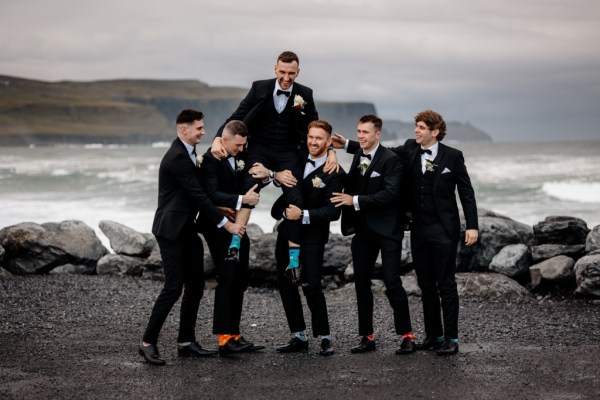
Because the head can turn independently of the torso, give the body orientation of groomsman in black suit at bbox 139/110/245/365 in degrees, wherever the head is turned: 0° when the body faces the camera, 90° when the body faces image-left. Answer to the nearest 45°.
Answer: approximately 270°

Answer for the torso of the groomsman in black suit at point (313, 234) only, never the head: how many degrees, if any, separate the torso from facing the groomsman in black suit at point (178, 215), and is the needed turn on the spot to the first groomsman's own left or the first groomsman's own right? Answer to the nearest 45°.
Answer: approximately 45° to the first groomsman's own right

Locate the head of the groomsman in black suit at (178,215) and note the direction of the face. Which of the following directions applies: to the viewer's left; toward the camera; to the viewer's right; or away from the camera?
to the viewer's right

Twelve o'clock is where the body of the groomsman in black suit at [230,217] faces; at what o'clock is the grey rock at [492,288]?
The grey rock is roughly at 9 o'clock from the groomsman in black suit.

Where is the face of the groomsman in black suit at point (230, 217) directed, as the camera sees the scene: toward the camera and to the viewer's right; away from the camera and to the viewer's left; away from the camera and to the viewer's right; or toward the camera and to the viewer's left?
toward the camera and to the viewer's right

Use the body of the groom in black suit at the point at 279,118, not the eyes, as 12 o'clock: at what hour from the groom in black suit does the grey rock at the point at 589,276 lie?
The grey rock is roughly at 8 o'clock from the groom in black suit.
